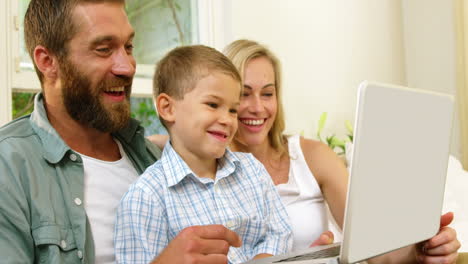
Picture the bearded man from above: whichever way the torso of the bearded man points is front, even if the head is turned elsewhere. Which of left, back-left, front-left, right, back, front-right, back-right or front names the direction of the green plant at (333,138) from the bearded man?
left

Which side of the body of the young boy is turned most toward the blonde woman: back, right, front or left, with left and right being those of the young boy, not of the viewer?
left

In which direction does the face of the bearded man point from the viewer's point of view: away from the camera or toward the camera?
toward the camera

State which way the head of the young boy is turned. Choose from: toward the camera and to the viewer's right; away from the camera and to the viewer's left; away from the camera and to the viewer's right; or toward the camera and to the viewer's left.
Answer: toward the camera and to the viewer's right

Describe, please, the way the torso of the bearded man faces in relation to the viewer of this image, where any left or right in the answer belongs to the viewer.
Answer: facing the viewer and to the right of the viewer

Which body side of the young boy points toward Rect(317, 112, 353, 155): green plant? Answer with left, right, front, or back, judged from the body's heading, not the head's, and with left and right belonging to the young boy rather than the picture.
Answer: left
